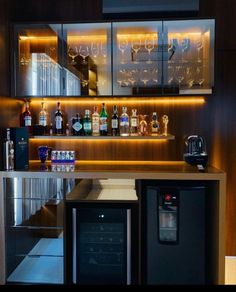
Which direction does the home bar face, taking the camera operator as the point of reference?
facing the viewer

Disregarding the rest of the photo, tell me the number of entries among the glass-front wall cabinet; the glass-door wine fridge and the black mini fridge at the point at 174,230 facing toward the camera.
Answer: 3

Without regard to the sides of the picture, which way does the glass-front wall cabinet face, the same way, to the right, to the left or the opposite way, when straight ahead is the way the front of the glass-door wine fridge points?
the same way

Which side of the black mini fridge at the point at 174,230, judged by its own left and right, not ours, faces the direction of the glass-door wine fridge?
right

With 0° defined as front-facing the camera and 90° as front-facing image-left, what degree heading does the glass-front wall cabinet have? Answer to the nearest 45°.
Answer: approximately 0°

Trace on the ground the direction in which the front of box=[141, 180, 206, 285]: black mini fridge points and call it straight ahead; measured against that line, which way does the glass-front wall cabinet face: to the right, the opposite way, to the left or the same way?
the same way

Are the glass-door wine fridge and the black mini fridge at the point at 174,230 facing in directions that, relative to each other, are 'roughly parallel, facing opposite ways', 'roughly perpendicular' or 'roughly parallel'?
roughly parallel

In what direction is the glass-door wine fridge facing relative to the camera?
toward the camera

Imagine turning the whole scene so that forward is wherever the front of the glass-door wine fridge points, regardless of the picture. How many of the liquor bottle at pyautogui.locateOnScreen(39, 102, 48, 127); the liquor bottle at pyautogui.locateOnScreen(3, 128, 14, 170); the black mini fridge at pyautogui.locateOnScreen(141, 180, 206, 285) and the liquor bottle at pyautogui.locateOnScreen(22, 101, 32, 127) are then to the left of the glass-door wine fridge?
1
